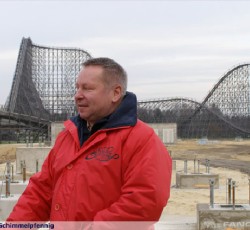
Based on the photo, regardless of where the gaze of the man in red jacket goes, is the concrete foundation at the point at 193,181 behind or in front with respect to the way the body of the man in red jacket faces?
behind

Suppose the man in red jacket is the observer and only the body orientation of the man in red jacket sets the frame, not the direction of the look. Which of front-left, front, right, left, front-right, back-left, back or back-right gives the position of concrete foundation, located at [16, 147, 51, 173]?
back-right

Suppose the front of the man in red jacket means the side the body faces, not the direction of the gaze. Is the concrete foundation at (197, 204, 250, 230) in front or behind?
behind

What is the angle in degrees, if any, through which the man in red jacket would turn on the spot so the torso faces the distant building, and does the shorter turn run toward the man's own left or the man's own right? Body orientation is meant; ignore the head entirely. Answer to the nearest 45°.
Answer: approximately 135° to the man's own right

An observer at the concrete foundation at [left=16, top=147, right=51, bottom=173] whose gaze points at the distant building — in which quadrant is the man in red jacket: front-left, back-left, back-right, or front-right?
back-right

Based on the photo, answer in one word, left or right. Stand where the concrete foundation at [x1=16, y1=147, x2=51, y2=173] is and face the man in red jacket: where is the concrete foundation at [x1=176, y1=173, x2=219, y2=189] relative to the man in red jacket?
left

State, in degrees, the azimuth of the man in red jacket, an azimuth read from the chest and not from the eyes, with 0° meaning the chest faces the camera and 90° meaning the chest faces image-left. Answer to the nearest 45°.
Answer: approximately 45°

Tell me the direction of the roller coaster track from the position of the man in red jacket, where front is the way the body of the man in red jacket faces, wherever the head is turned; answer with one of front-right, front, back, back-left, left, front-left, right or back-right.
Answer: back-right
